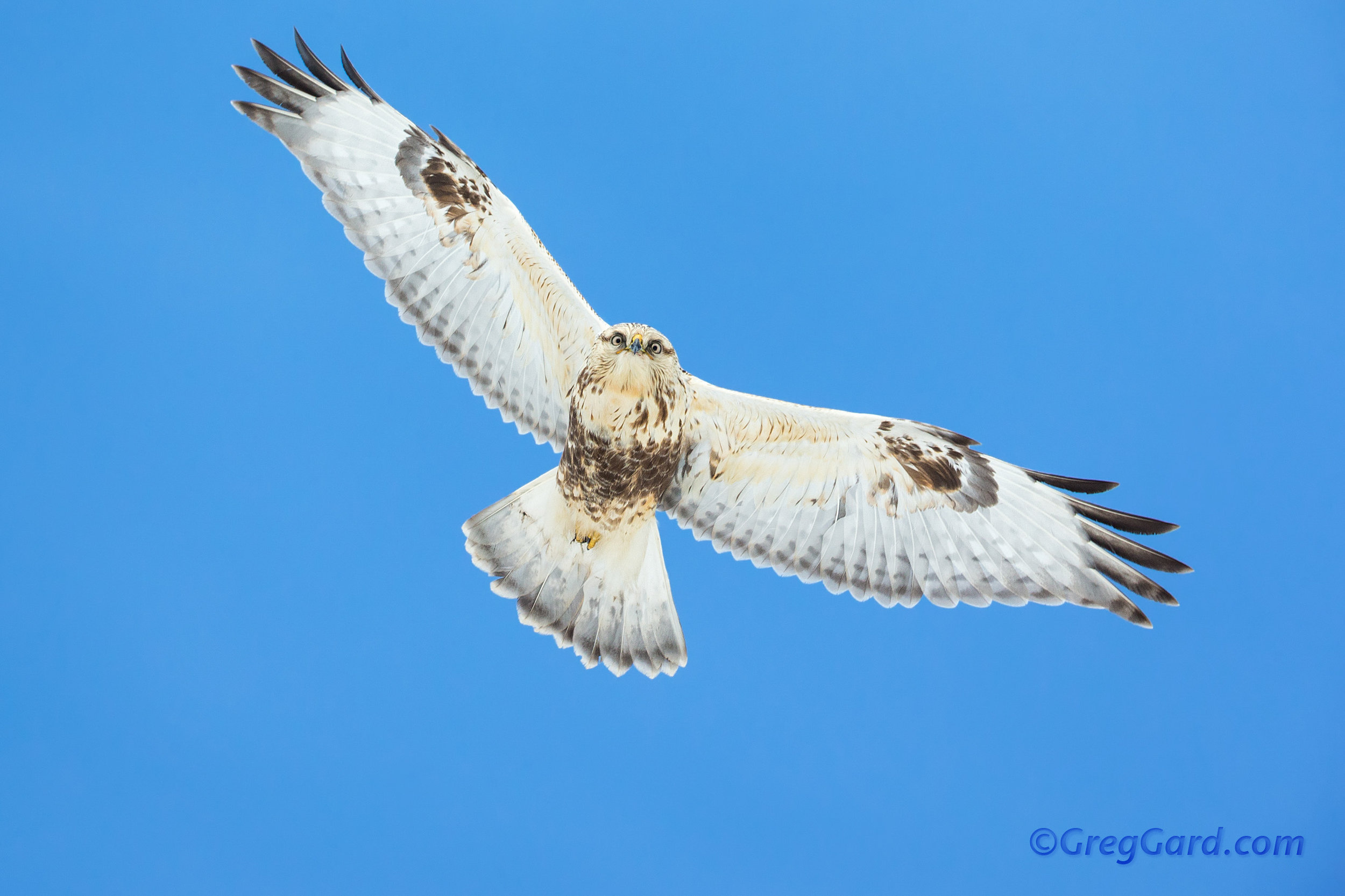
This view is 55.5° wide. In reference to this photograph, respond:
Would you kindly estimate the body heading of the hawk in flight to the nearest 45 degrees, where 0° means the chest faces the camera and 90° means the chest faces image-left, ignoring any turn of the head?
approximately 0°
